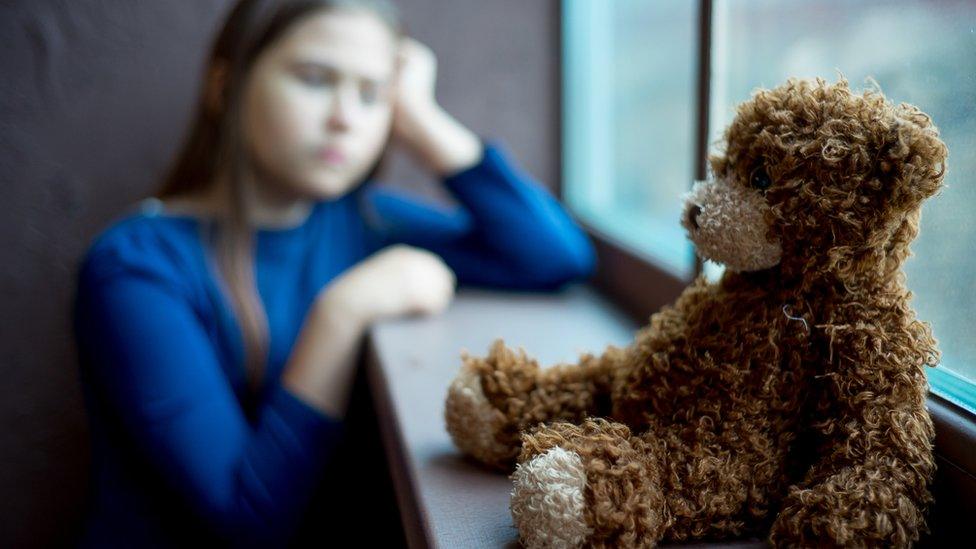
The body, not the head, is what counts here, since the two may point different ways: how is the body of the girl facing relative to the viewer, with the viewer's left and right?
facing the viewer and to the right of the viewer

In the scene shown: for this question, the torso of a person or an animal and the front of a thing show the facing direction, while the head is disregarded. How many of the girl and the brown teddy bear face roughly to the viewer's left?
1

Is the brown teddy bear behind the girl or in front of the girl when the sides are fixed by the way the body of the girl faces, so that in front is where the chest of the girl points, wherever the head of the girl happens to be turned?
in front

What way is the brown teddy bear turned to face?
to the viewer's left

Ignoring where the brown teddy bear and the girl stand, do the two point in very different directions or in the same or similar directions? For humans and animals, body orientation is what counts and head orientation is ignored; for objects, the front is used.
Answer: very different directions

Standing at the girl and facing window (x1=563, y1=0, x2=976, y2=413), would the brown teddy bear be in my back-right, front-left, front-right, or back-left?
front-right

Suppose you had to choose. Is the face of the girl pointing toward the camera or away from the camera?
toward the camera
